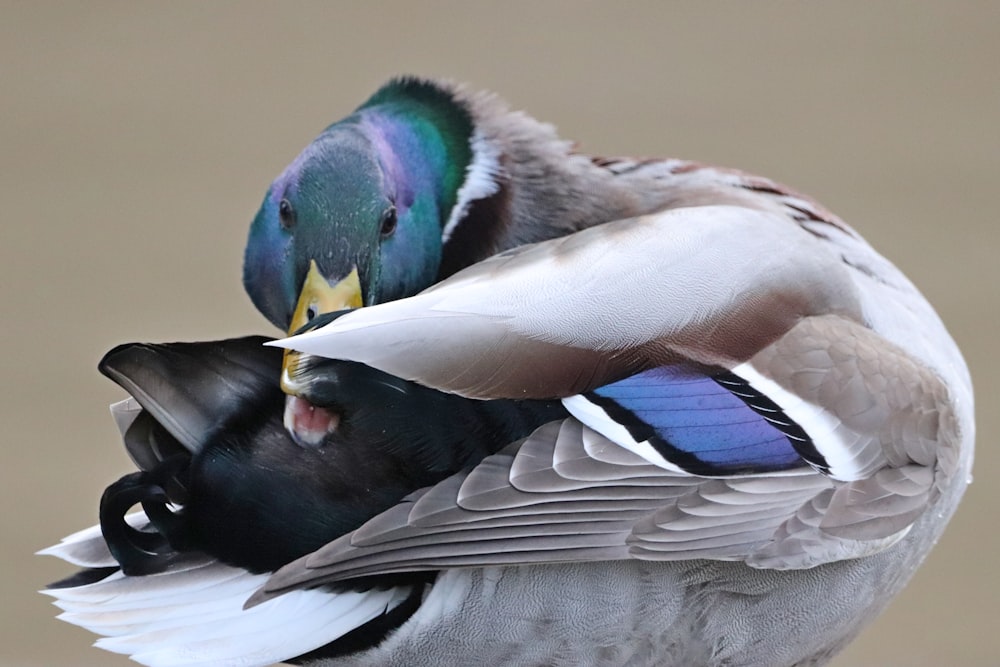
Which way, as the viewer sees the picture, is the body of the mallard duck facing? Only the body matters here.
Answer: to the viewer's right
